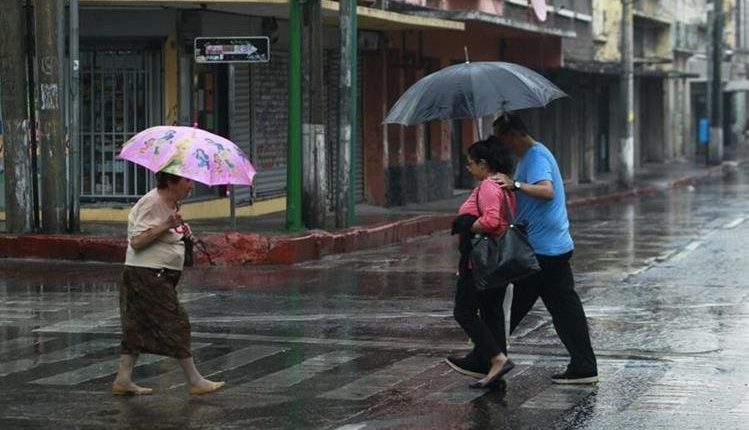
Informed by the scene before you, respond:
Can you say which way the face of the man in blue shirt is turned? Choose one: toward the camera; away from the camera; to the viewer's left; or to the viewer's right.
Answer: to the viewer's left

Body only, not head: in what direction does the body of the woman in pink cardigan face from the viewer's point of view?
to the viewer's left

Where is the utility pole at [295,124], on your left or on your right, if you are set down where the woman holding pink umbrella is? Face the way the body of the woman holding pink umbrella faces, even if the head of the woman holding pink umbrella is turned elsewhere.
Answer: on your left

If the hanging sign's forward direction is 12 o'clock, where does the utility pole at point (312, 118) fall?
The utility pole is roughly at 8 o'clock from the hanging sign.

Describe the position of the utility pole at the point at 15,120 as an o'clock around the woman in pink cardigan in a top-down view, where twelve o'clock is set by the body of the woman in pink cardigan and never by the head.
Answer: The utility pole is roughly at 2 o'clock from the woman in pink cardigan.

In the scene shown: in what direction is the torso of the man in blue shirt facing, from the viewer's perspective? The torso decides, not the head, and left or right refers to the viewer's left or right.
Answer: facing to the left of the viewer

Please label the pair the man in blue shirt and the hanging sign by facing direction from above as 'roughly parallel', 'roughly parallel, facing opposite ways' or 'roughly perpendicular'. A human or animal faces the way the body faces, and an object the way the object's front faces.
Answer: roughly perpendicular

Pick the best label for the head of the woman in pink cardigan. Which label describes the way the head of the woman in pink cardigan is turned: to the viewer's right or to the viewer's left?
to the viewer's left

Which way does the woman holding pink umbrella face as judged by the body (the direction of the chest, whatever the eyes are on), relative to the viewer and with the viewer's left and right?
facing to the right of the viewer

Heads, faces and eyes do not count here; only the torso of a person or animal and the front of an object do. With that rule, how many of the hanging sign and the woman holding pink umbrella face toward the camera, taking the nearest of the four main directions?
1
